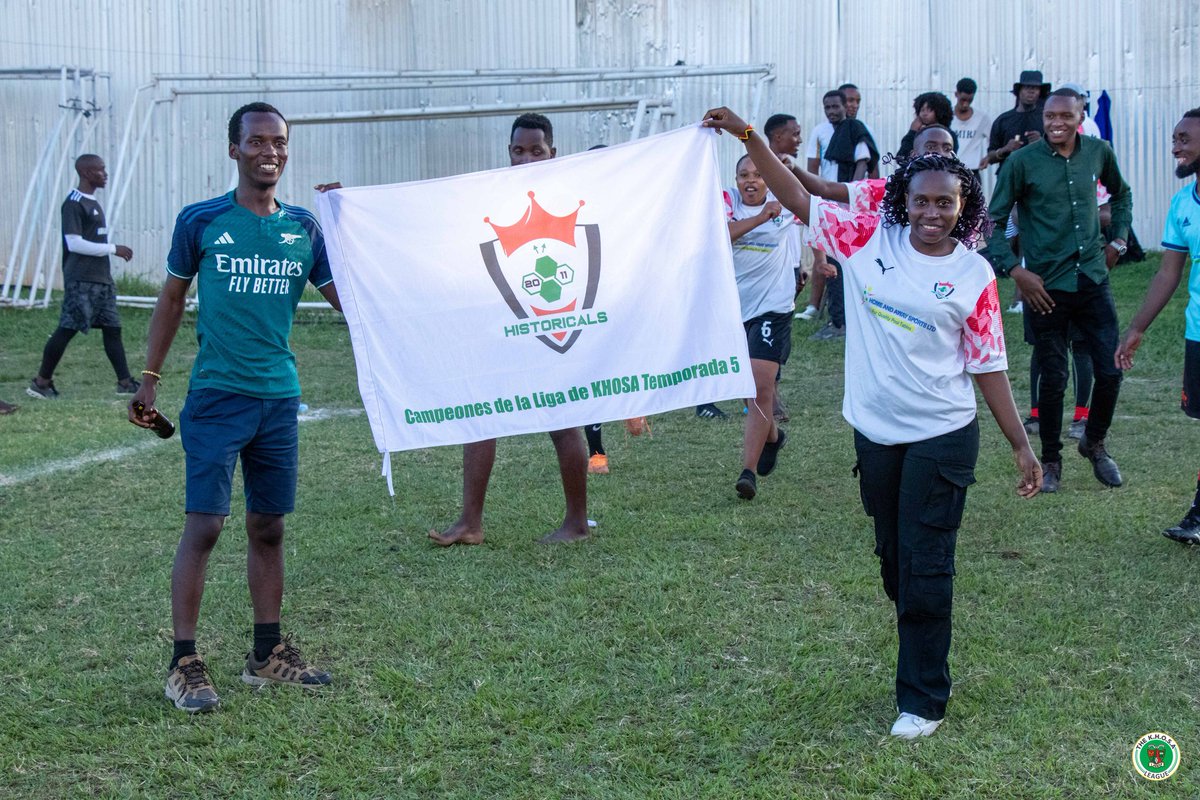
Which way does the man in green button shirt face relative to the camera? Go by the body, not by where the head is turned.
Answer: toward the camera

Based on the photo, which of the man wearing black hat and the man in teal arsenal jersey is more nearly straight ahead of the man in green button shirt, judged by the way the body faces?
the man in teal arsenal jersey

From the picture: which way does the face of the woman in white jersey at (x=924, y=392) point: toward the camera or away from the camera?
toward the camera

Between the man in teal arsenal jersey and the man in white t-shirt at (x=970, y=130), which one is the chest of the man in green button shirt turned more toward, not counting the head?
the man in teal arsenal jersey

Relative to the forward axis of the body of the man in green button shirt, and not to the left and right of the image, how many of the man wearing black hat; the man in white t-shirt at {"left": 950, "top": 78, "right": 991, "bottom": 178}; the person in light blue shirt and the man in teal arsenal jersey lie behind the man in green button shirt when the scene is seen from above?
2

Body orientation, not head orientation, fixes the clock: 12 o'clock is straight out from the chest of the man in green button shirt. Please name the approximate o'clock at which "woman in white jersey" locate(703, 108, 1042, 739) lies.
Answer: The woman in white jersey is roughly at 12 o'clock from the man in green button shirt.

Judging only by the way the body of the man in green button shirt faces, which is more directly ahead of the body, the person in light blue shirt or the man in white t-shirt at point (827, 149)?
the person in light blue shirt

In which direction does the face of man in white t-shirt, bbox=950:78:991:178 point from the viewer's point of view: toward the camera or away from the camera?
toward the camera

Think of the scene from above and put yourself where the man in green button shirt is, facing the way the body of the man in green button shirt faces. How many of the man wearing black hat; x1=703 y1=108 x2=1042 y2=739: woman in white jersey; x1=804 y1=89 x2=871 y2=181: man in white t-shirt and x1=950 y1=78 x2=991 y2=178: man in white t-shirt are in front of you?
1

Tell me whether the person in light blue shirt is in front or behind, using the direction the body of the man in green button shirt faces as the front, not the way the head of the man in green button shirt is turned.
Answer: in front

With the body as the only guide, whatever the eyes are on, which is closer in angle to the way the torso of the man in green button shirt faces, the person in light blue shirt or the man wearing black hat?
the person in light blue shirt

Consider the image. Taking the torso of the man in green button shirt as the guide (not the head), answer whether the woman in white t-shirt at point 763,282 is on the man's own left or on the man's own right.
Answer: on the man's own right

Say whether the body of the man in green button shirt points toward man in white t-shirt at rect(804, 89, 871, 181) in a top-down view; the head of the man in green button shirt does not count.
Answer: no

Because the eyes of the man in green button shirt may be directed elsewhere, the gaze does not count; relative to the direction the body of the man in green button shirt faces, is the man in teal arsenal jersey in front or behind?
in front
